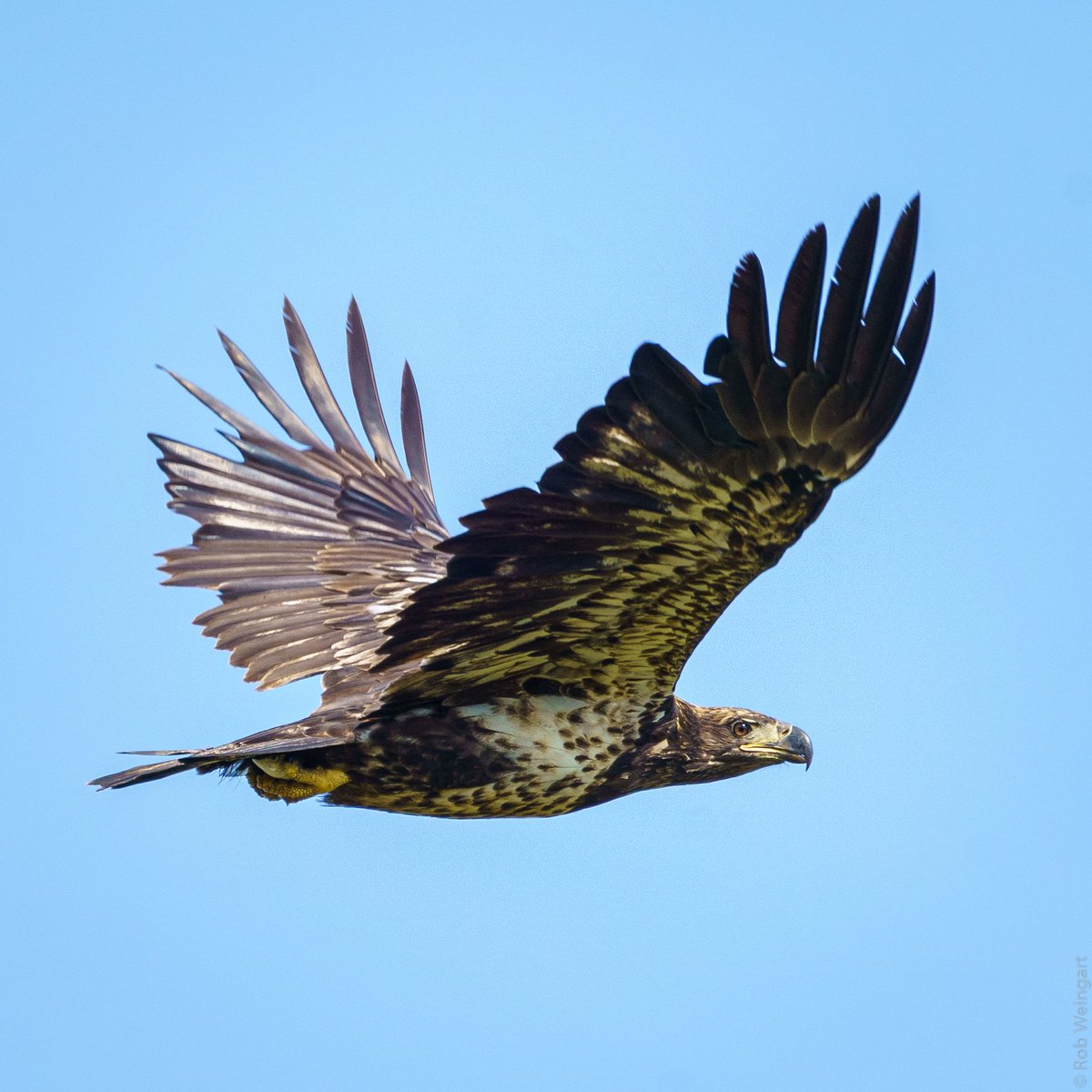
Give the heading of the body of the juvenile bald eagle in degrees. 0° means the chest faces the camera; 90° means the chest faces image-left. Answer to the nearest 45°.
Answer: approximately 270°
